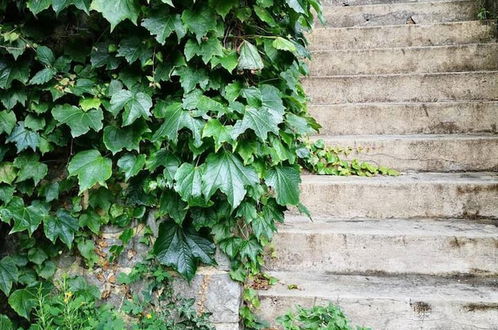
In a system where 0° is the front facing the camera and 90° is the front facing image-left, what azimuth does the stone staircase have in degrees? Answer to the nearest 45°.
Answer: approximately 0°

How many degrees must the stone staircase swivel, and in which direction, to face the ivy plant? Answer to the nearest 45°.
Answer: approximately 45° to its right
